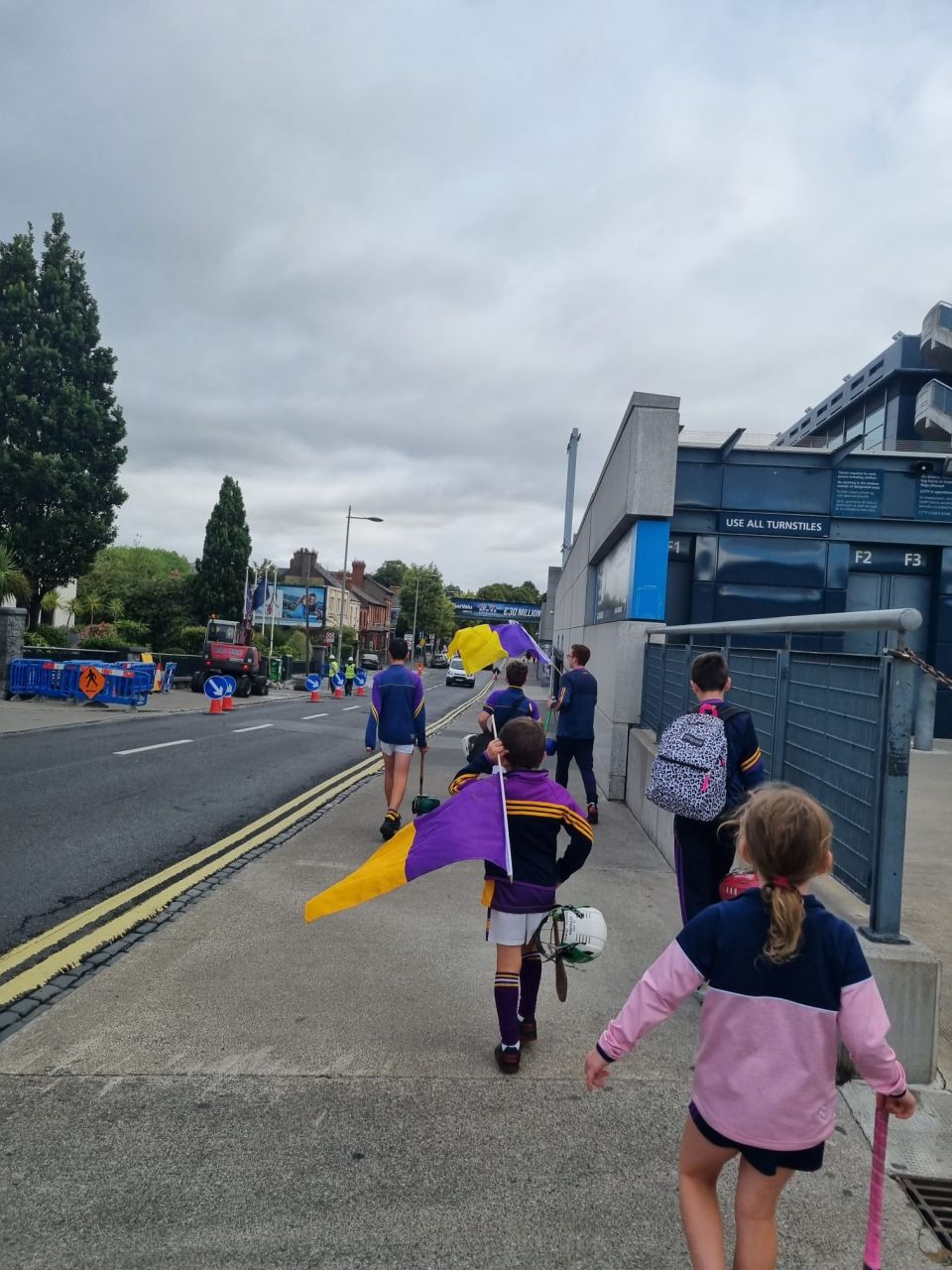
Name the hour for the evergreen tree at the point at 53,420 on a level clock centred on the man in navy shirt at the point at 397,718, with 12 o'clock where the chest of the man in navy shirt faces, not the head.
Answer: The evergreen tree is roughly at 11 o'clock from the man in navy shirt.

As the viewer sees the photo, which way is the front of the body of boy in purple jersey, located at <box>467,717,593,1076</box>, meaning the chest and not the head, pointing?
away from the camera

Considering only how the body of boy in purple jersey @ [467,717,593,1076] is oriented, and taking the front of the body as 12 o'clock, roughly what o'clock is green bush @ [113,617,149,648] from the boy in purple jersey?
The green bush is roughly at 11 o'clock from the boy in purple jersey.

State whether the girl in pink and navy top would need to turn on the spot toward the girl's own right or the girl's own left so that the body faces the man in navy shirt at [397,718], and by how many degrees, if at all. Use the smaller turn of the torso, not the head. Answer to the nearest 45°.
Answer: approximately 45° to the girl's own left

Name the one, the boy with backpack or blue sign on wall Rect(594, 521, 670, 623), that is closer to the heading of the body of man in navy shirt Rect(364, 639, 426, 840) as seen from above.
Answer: the blue sign on wall

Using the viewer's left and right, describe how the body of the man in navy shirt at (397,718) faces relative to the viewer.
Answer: facing away from the viewer

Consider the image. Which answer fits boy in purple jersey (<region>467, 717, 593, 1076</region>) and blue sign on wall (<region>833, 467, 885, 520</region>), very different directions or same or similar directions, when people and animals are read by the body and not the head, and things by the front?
very different directions

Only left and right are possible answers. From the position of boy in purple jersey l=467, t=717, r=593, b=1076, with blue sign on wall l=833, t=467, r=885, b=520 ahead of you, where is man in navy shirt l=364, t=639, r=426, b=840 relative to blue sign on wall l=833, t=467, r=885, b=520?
left

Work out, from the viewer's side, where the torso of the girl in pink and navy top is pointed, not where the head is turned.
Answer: away from the camera

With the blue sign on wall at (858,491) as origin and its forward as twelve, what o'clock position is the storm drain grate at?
The storm drain grate is roughly at 12 o'clock from the blue sign on wall.

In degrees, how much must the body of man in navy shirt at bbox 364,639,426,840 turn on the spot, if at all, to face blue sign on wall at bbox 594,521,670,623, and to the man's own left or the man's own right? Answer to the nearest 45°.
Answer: approximately 45° to the man's own right

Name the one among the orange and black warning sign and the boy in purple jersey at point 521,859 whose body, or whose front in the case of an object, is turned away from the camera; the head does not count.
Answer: the boy in purple jersey
